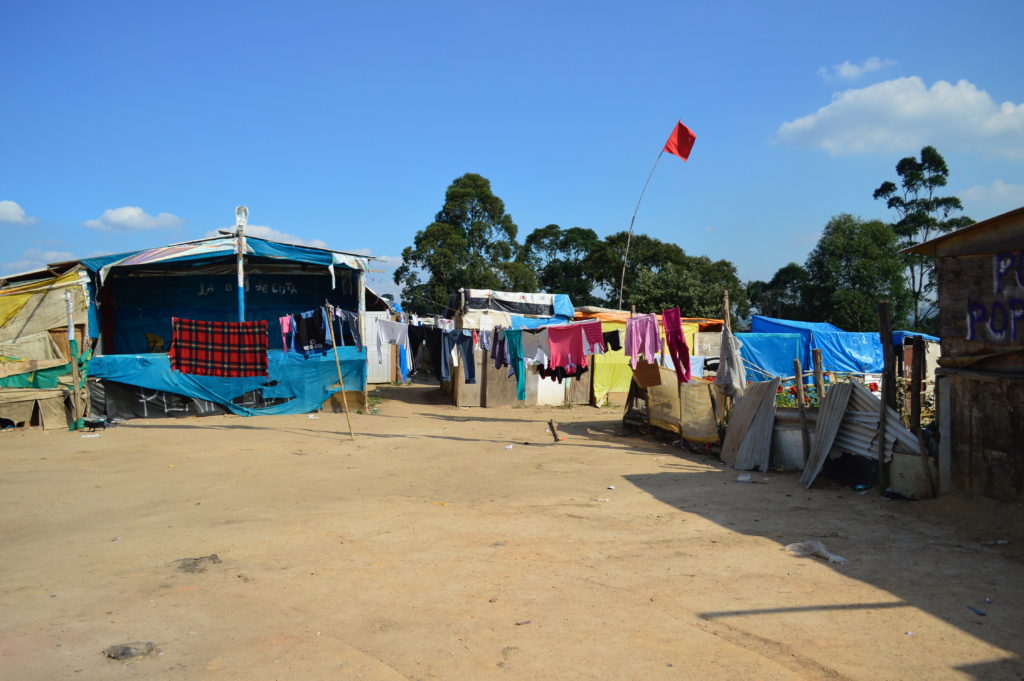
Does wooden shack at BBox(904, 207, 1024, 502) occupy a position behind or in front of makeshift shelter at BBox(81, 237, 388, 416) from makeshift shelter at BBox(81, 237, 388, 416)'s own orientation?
in front

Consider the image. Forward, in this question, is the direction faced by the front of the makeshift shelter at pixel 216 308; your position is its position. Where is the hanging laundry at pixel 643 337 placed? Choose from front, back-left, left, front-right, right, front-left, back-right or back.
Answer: front-left

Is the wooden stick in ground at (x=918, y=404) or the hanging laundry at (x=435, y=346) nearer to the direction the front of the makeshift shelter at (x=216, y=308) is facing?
the wooden stick in ground

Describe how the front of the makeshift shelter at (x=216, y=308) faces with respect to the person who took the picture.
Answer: facing the viewer

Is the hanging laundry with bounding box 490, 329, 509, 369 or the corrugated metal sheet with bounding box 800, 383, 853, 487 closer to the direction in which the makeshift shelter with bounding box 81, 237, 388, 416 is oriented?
the corrugated metal sheet

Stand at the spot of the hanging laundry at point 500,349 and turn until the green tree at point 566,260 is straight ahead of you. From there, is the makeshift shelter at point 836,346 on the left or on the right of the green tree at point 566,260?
right

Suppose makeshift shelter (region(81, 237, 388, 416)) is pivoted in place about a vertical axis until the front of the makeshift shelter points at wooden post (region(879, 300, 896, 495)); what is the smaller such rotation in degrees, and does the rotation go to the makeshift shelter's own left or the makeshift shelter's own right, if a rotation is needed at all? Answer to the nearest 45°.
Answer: approximately 45° to the makeshift shelter's own left

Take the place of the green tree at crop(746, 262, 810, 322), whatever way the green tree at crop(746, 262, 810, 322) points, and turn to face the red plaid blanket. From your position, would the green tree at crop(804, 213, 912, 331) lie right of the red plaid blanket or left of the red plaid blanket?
left

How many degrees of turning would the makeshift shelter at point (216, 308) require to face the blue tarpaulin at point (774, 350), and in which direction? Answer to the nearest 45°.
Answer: approximately 90° to its left

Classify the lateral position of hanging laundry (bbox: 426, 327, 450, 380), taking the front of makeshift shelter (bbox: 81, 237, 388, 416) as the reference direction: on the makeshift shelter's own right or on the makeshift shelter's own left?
on the makeshift shelter's own left

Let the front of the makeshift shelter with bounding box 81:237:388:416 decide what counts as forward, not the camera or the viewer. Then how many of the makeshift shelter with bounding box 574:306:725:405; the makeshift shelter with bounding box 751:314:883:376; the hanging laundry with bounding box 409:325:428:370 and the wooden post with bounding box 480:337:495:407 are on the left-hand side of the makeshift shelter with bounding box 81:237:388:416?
4

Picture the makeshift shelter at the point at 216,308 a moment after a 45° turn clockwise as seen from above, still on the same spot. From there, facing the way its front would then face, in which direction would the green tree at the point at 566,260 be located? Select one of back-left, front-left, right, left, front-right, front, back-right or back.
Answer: back

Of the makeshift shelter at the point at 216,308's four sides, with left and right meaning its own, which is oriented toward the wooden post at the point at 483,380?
left

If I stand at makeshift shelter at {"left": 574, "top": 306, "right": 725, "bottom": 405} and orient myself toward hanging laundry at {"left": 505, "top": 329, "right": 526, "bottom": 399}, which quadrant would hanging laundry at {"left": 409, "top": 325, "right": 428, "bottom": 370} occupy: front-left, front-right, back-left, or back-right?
front-right

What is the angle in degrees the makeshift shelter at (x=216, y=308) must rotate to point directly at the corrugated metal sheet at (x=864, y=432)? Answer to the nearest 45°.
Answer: approximately 45° to its left
